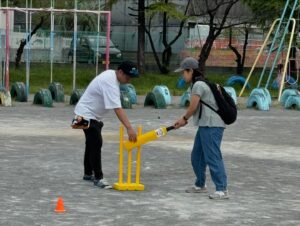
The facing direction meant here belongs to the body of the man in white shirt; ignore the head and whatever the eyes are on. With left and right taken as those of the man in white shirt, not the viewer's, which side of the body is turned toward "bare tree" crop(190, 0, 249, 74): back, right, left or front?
left

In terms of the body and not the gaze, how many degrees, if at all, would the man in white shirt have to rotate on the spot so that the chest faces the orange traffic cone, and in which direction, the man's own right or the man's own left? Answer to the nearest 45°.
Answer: approximately 90° to the man's own right

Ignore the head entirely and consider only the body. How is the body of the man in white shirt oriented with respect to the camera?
to the viewer's right

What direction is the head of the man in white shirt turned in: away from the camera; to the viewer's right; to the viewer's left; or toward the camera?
to the viewer's right
